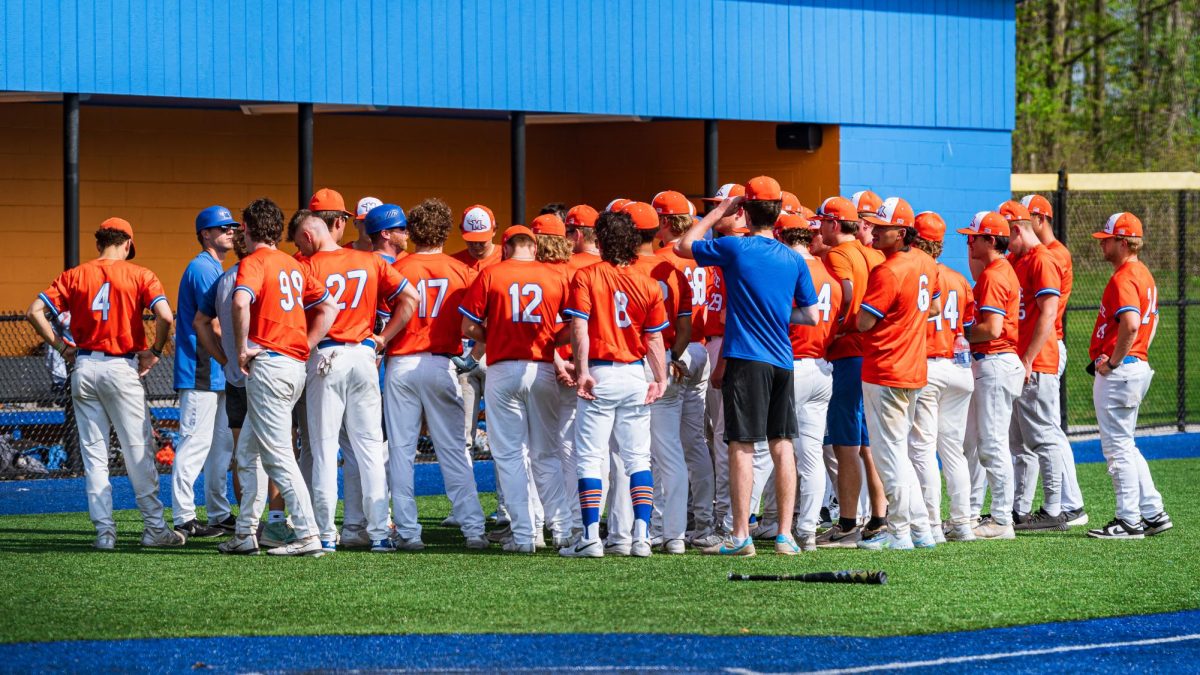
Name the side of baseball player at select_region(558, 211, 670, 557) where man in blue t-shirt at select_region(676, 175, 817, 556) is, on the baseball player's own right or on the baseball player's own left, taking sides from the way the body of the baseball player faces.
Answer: on the baseball player's own right

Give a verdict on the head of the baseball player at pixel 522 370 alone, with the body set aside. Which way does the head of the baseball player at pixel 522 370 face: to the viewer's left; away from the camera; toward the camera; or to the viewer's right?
away from the camera

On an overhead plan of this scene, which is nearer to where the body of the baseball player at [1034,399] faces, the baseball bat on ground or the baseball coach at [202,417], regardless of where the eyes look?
the baseball coach

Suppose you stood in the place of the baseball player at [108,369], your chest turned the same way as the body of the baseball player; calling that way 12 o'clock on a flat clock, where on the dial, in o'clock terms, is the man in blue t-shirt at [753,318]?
The man in blue t-shirt is roughly at 4 o'clock from the baseball player.

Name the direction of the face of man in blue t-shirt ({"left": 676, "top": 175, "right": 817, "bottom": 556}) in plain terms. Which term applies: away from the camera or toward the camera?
away from the camera

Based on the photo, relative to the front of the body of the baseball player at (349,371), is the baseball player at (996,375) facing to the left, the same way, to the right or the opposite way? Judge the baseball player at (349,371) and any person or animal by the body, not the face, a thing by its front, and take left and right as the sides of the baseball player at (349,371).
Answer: to the left

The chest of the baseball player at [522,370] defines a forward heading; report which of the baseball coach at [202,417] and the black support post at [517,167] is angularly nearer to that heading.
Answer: the black support post

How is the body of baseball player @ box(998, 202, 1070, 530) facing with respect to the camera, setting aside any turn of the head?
to the viewer's left

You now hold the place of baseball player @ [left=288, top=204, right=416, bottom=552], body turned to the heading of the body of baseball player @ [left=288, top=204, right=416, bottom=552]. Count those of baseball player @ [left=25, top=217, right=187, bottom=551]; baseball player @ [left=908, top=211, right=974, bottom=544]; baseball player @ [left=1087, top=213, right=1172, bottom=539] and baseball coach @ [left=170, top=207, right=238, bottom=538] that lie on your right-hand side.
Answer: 2

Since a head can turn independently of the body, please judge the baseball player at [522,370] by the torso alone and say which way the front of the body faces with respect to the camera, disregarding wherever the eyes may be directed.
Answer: away from the camera

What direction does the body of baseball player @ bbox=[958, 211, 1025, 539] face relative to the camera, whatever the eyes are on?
to the viewer's left

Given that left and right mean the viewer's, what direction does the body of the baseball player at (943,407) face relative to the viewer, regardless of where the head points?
facing away from the viewer and to the left of the viewer

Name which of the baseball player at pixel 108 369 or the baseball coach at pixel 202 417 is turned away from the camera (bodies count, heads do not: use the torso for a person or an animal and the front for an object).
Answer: the baseball player at pixel 108 369

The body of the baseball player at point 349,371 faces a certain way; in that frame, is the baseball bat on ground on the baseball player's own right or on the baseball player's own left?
on the baseball player's own right

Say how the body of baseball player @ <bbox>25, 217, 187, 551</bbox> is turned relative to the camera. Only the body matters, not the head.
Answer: away from the camera
